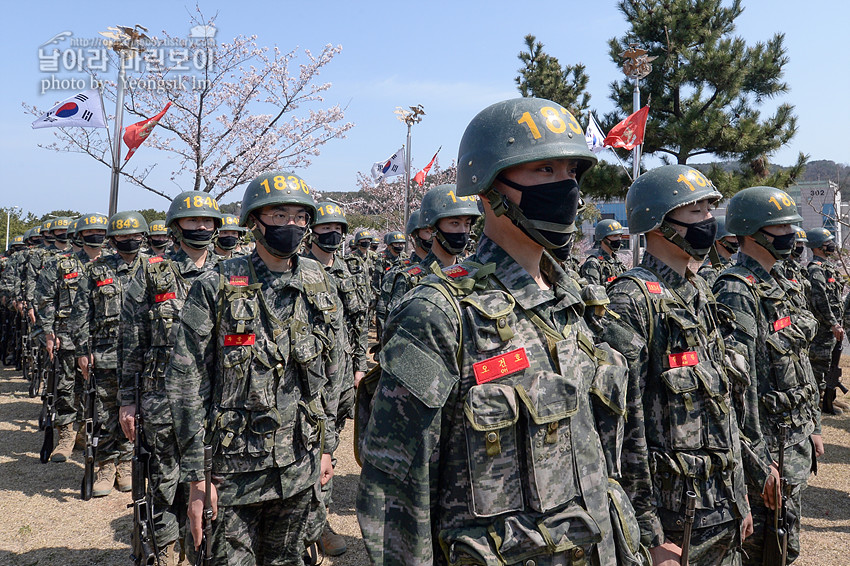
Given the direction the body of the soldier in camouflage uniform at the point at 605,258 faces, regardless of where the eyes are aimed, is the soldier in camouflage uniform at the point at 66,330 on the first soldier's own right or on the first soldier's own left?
on the first soldier's own right

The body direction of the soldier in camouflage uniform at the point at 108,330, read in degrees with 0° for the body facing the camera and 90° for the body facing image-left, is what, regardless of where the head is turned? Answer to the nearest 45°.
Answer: approximately 0°

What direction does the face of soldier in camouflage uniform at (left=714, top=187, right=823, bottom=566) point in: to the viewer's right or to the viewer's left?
to the viewer's right

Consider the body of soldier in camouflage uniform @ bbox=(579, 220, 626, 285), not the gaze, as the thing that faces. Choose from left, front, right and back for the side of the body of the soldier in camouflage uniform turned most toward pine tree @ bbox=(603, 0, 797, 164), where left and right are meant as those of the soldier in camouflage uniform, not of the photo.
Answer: left

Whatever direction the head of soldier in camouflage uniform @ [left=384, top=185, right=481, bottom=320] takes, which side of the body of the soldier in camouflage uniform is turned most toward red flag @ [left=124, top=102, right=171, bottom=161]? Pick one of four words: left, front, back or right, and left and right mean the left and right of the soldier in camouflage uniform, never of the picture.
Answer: back

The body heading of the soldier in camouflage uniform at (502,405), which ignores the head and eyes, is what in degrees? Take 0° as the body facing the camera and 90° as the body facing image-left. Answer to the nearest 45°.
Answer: approximately 315°

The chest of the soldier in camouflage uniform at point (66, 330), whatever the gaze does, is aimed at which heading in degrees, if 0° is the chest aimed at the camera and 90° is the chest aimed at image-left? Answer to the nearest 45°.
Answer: approximately 0°
